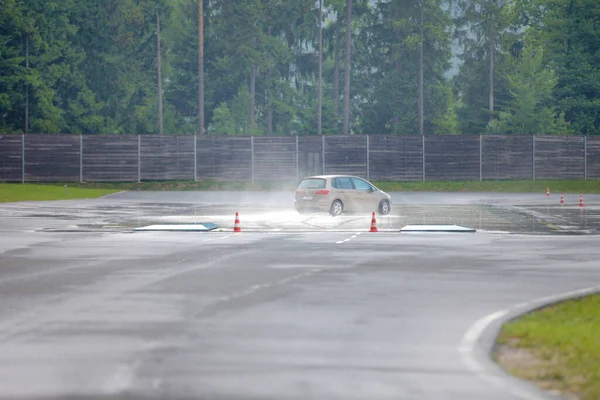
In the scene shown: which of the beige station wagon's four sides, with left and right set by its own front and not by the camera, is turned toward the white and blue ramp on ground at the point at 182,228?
back

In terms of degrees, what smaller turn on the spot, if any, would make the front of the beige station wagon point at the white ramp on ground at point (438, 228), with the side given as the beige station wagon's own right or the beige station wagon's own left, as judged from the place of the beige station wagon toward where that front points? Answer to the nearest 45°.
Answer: approximately 135° to the beige station wagon's own right

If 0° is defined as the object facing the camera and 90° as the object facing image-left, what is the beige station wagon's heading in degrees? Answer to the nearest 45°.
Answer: approximately 225°
